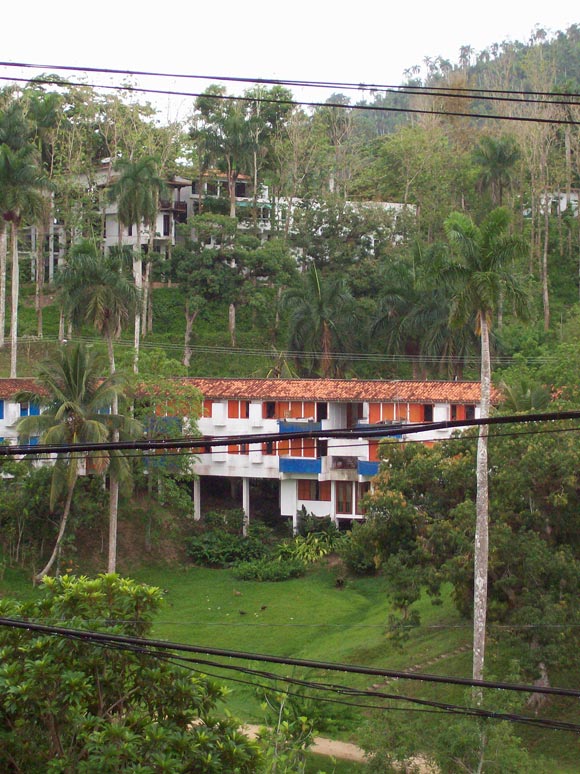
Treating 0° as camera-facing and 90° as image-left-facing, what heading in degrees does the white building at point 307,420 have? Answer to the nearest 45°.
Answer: approximately 0°

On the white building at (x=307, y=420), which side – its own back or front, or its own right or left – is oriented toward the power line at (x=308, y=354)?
back

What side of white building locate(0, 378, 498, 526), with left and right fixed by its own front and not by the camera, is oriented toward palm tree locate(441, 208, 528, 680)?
front

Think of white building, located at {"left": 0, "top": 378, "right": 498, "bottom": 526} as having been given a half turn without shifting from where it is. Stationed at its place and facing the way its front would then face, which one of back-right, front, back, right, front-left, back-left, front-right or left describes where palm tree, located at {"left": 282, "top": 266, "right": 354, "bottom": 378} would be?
front

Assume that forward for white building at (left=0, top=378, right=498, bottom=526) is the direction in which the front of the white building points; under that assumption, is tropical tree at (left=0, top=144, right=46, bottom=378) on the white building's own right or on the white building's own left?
on the white building's own right

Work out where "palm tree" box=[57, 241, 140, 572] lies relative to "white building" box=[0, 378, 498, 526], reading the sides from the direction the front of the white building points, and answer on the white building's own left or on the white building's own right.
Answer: on the white building's own right

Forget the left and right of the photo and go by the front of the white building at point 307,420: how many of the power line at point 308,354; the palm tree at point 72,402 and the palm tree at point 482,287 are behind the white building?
1

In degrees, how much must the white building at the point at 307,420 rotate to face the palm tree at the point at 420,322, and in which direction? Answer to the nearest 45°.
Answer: approximately 135° to its left
